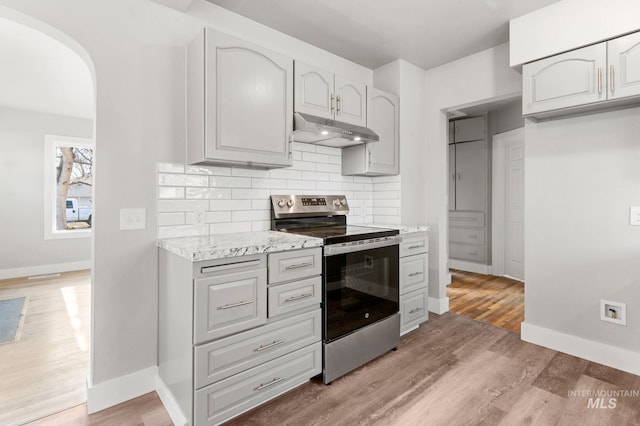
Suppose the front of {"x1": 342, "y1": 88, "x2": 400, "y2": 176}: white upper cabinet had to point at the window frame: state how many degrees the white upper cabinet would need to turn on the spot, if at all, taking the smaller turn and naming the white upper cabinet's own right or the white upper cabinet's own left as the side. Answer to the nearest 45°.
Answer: approximately 135° to the white upper cabinet's own right

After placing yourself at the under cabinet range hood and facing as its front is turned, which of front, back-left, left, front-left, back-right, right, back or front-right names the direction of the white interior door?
left

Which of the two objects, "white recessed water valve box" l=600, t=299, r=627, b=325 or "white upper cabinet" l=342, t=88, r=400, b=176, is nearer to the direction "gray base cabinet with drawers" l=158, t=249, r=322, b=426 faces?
the white recessed water valve box

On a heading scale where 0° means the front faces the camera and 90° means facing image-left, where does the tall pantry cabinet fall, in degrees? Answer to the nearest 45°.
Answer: approximately 45°

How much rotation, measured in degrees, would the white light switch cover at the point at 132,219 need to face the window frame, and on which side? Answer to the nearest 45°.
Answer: approximately 180°

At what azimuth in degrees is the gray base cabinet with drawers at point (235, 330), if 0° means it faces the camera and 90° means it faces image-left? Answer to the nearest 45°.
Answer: approximately 315°
